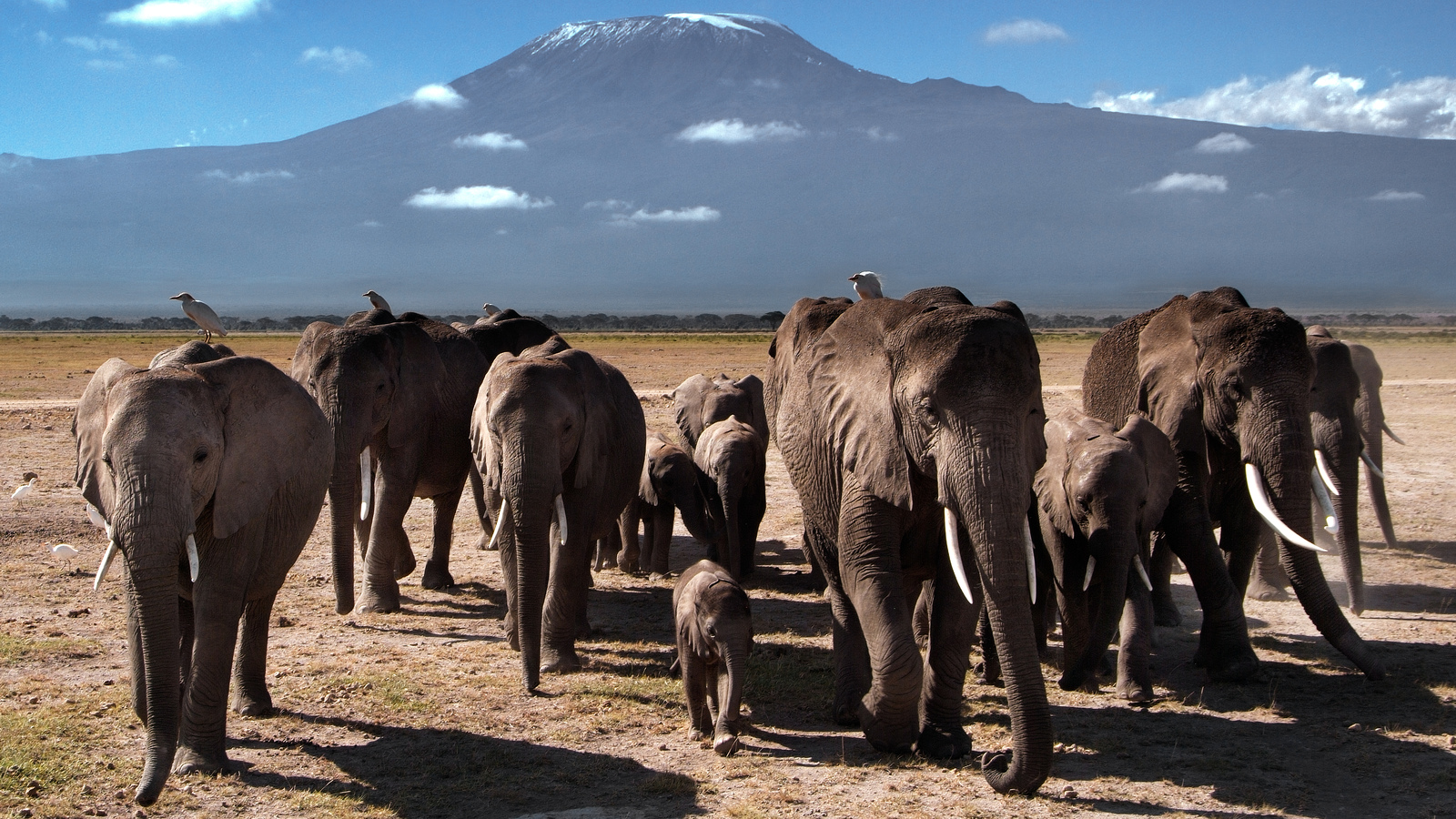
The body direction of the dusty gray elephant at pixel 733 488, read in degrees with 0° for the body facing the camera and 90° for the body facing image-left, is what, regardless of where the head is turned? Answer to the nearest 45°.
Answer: approximately 0°

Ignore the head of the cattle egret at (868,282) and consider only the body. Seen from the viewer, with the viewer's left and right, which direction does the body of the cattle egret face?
facing to the left of the viewer

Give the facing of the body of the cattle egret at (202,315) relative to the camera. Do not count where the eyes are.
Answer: to the viewer's left

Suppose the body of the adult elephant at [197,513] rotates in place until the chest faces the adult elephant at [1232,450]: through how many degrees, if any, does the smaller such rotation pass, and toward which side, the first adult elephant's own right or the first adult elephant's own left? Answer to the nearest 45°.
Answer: approximately 135° to the first adult elephant's own left

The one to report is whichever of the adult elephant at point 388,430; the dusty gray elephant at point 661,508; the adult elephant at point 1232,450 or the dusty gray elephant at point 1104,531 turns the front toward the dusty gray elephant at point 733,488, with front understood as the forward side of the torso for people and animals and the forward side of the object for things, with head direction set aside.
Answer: the dusty gray elephant at point 661,508

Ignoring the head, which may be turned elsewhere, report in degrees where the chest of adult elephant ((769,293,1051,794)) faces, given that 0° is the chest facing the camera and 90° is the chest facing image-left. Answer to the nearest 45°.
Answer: approximately 315°

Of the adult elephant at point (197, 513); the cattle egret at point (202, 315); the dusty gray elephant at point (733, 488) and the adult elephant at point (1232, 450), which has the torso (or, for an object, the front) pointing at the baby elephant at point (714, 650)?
the dusty gray elephant

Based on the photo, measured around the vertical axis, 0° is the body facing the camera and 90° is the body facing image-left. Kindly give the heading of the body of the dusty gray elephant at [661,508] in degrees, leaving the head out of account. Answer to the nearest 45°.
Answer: approximately 315°

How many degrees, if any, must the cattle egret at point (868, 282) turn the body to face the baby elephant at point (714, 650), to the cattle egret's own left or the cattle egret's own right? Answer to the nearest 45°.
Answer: approximately 90° to the cattle egret's own left
